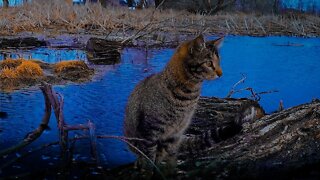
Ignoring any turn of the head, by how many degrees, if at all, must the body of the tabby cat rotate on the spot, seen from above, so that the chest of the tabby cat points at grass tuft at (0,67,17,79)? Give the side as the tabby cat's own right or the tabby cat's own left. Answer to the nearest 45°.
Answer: approximately 135° to the tabby cat's own left

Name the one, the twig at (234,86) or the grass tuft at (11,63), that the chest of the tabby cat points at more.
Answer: the twig

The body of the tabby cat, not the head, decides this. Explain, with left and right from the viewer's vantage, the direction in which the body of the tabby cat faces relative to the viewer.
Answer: facing to the right of the viewer

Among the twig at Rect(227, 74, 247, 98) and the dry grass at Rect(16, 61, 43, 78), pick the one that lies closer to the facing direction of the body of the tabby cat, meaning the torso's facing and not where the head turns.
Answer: the twig

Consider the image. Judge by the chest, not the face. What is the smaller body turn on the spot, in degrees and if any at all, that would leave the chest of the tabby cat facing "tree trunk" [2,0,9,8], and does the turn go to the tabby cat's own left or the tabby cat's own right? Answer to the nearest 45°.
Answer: approximately 135° to the tabby cat's own left

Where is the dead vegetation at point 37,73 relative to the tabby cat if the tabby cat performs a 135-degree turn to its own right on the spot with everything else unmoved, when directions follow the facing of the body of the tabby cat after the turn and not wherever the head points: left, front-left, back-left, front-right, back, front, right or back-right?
right

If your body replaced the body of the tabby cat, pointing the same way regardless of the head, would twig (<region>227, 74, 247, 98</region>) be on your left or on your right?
on your left

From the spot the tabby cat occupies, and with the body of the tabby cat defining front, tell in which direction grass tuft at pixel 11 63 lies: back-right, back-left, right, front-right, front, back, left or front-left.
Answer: back-left

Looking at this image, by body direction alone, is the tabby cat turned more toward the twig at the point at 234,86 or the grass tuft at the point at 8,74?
the twig

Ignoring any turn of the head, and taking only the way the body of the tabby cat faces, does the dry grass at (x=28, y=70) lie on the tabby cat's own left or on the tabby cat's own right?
on the tabby cat's own left

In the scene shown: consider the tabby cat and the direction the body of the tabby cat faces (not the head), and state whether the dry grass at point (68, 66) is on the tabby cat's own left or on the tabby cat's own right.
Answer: on the tabby cat's own left
